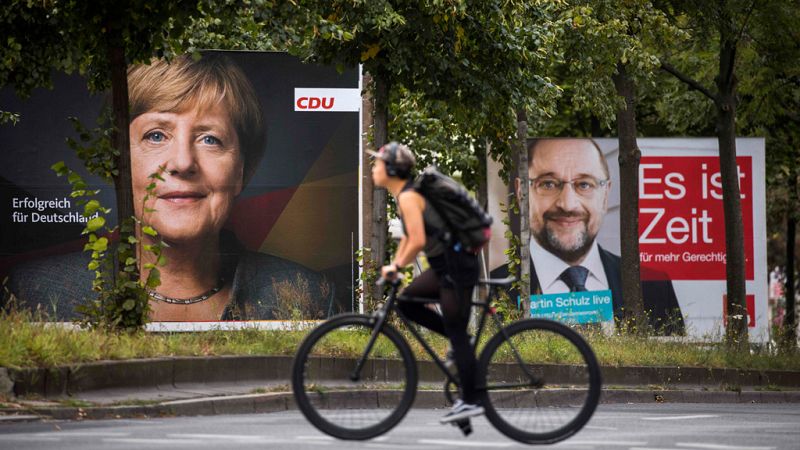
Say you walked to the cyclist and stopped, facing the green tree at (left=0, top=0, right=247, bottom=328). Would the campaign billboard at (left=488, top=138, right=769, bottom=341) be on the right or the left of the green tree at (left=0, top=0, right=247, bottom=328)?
right

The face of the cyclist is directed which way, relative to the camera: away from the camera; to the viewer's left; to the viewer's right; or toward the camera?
to the viewer's left

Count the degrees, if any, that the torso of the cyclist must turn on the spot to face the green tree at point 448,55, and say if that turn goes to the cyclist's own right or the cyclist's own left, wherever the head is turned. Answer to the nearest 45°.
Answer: approximately 90° to the cyclist's own right

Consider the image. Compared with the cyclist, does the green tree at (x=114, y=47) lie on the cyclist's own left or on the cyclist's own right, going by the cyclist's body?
on the cyclist's own right

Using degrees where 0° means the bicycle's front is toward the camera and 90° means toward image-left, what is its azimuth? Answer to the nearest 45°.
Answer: approximately 90°

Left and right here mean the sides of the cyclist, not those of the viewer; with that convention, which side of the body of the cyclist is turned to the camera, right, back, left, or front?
left

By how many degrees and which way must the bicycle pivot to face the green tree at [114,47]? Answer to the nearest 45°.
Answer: approximately 45° to its right

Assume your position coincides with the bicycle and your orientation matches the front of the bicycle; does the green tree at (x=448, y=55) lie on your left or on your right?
on your right

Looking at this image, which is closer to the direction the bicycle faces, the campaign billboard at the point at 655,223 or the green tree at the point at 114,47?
the green tree

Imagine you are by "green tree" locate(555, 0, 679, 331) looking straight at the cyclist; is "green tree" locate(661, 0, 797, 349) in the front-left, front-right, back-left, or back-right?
back-left
